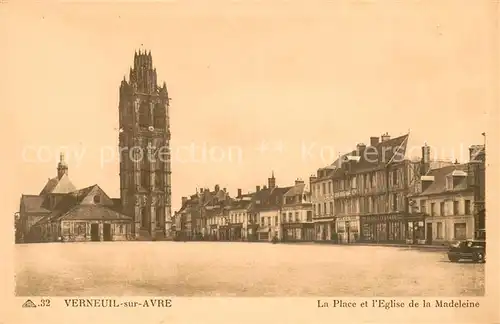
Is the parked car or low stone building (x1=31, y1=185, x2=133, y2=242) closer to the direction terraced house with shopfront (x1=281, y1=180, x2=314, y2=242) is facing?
the low stone building

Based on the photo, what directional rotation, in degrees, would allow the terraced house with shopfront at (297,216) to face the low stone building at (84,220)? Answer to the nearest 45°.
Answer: approximately 45° to its right

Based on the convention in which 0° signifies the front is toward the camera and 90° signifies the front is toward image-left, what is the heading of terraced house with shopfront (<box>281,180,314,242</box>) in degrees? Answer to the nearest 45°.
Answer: approximately 45°

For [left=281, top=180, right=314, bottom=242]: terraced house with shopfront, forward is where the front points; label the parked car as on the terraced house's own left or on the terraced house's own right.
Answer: on the terraced house's own left

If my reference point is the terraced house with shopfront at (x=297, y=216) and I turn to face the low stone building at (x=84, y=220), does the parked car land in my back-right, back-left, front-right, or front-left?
back-left
